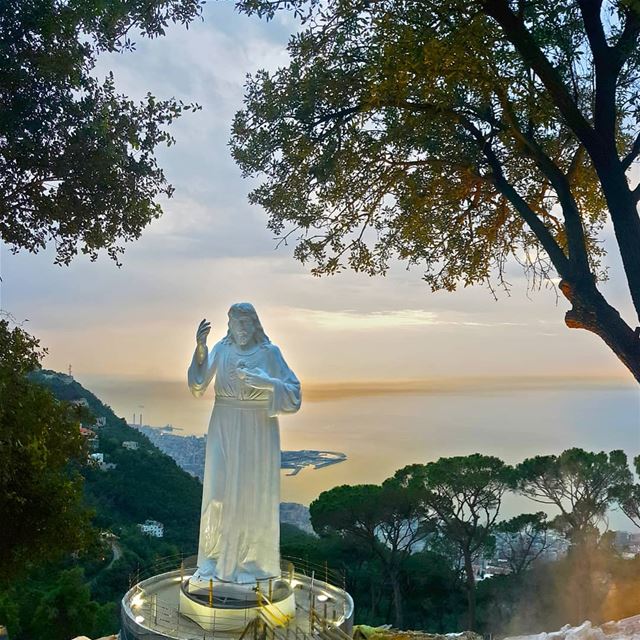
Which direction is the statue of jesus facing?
toward the camera

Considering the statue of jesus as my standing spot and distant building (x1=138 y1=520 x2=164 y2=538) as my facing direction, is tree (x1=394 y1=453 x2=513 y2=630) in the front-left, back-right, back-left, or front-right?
front-right

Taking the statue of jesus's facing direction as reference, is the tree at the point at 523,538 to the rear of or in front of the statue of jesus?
to the rear

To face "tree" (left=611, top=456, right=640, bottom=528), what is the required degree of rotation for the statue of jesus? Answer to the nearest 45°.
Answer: approximately 135° to its left

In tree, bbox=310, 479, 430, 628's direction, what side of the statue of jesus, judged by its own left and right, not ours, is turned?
back

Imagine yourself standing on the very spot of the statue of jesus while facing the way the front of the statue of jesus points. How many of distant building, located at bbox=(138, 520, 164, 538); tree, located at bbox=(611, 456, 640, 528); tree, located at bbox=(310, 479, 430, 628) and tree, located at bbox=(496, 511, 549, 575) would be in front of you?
0

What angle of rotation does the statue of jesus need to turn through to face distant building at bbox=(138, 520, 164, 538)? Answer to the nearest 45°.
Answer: approximately 180°

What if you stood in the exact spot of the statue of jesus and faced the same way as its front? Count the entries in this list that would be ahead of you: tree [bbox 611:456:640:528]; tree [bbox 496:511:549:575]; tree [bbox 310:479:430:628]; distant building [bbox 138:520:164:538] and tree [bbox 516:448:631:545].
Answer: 0

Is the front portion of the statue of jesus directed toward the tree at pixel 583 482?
no

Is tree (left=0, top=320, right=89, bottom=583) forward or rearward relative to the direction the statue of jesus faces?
forward

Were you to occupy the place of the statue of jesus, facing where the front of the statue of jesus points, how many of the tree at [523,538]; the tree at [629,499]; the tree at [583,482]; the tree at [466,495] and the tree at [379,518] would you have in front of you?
0

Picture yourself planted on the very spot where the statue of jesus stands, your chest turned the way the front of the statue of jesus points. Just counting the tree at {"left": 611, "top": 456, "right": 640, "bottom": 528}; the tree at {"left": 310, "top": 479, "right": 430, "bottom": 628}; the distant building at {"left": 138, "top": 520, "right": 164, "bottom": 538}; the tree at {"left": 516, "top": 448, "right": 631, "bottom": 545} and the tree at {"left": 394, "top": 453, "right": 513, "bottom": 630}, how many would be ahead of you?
0
